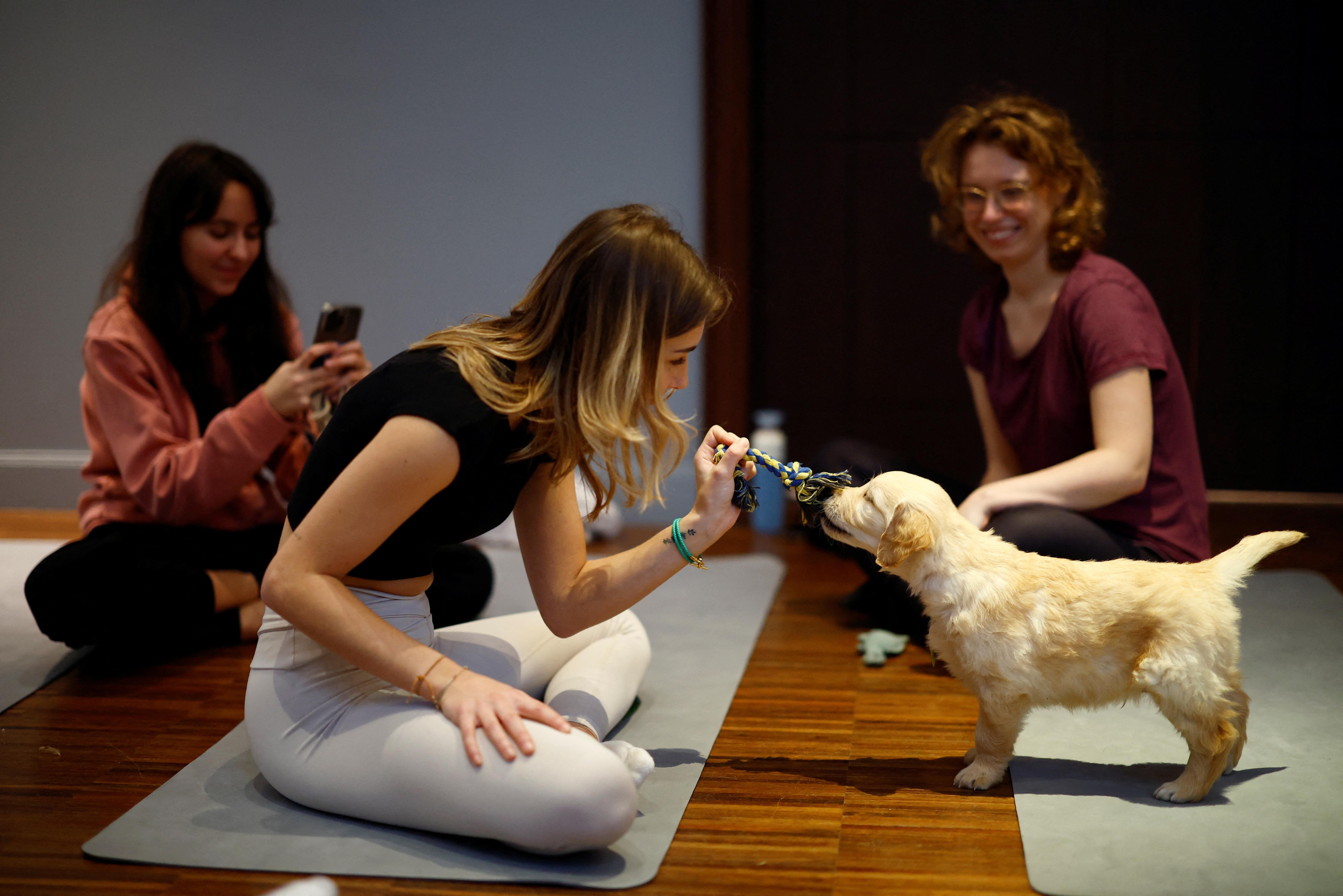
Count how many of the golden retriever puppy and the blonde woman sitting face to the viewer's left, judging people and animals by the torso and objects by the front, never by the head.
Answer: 1

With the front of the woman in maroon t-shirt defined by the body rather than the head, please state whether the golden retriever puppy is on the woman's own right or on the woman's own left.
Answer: on the woman's own left

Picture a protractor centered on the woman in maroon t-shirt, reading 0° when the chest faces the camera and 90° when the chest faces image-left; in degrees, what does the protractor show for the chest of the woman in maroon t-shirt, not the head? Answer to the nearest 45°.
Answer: approximately 45°

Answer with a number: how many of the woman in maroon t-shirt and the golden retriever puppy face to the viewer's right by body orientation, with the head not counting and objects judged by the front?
0

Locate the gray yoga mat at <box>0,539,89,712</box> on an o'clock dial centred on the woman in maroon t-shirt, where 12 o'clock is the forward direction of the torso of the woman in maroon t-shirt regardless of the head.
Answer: The gray yoga mat is roughly at 1 o'clock from the woman in maroon t-shirt.

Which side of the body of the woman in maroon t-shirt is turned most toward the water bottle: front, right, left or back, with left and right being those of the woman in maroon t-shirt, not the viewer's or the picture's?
right

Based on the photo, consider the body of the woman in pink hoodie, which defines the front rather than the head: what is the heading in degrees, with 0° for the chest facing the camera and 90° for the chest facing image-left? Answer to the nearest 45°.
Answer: approximately 315°

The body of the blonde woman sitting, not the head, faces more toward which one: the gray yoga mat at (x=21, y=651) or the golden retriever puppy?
the golden retriever puppy

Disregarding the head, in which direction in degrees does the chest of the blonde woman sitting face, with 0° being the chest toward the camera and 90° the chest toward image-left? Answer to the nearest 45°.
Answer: approximately 270°

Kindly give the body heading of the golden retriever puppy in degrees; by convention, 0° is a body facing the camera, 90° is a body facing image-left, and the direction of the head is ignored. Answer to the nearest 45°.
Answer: approximately 90°

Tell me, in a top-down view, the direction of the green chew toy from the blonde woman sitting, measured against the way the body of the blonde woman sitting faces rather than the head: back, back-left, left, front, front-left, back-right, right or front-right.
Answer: front-left

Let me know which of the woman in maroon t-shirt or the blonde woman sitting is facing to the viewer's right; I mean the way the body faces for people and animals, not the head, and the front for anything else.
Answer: the blonde woman sitting

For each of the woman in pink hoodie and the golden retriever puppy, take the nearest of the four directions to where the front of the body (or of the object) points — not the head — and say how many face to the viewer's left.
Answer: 1

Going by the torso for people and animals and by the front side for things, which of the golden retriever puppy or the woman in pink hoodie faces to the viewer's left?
the golden retriever puppy
